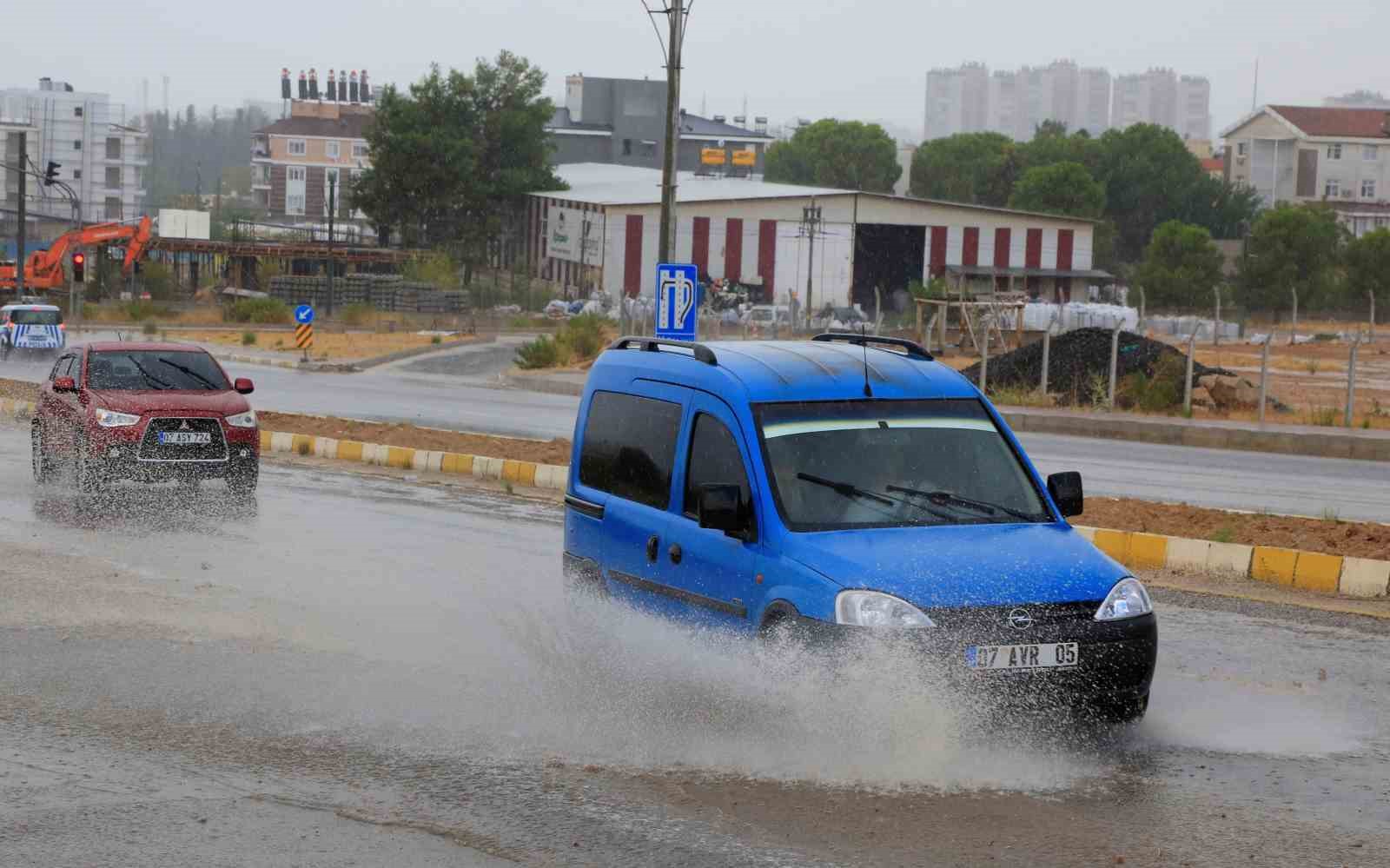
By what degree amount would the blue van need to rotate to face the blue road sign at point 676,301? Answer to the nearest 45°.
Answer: approximately 135° to its left

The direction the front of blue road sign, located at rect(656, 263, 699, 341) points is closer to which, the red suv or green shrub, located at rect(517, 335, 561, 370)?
the red suv

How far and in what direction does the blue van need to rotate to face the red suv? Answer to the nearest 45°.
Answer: approximately 180°

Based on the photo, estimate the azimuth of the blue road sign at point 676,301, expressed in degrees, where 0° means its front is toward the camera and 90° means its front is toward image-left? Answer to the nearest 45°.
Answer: approximately 0°

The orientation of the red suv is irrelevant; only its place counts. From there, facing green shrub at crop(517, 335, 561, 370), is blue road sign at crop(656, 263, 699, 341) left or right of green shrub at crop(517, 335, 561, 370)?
right

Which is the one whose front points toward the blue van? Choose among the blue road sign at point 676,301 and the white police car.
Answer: the blue road sign

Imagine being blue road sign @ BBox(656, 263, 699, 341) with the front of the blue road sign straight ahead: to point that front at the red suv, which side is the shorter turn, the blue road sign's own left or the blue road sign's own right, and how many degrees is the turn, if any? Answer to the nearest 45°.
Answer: approximately 45° to the blue road sign's own right

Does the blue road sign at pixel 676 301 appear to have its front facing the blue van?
yes
